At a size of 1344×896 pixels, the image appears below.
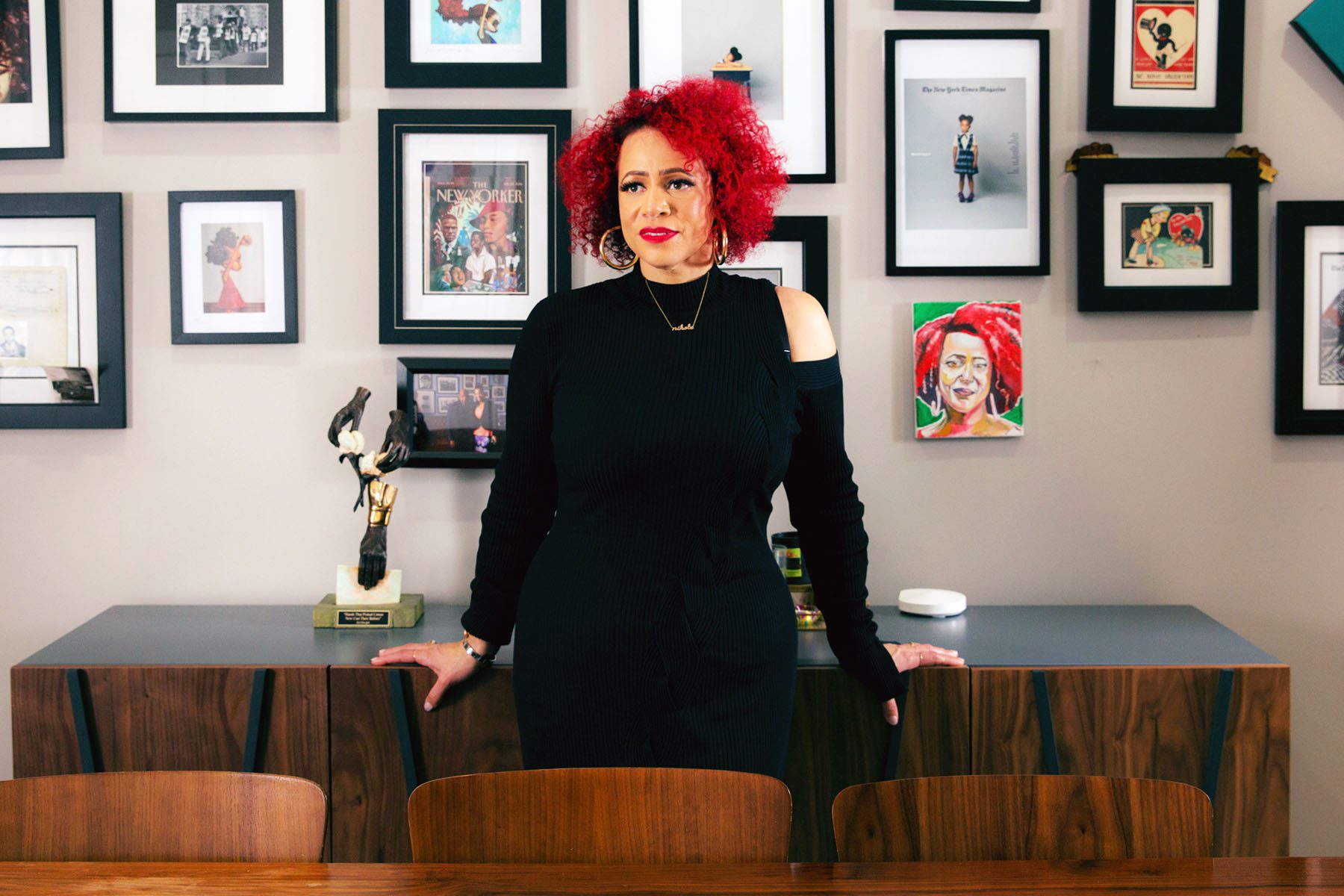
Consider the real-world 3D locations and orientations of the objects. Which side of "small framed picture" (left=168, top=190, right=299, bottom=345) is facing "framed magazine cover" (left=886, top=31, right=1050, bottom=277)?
left

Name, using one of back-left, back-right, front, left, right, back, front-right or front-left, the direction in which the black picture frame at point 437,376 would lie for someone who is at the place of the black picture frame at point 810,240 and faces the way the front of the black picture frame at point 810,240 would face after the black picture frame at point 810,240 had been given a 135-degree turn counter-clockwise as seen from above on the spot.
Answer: back-left

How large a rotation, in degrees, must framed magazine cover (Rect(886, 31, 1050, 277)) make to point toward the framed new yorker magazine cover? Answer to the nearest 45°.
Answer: approximately 90° to its right

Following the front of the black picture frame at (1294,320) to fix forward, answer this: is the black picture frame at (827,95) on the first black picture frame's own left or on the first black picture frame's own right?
on the first black picture frame's own right

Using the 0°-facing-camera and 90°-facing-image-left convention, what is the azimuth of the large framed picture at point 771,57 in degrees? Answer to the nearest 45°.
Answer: approximately 0°

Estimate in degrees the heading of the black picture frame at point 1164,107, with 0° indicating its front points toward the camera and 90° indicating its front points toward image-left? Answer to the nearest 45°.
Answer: approximately 0°
